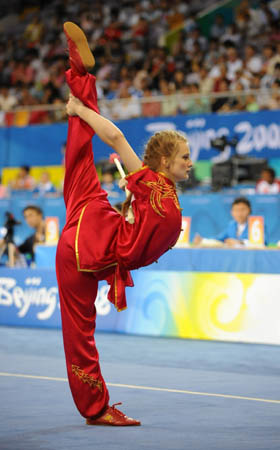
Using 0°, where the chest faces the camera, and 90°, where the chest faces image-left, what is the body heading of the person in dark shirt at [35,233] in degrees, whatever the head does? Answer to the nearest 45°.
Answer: approximately 45°

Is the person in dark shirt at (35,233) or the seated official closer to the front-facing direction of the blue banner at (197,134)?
the seated official

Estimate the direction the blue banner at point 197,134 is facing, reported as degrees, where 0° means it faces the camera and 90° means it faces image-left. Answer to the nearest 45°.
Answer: approximately 0°

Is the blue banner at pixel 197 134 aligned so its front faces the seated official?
yes

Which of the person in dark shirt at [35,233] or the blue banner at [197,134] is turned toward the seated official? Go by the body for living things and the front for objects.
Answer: the blue banner

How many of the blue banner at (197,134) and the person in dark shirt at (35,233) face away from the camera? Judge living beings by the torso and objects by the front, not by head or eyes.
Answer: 0

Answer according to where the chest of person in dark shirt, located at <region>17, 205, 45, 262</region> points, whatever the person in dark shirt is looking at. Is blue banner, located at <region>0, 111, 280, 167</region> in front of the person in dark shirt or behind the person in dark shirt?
behind
